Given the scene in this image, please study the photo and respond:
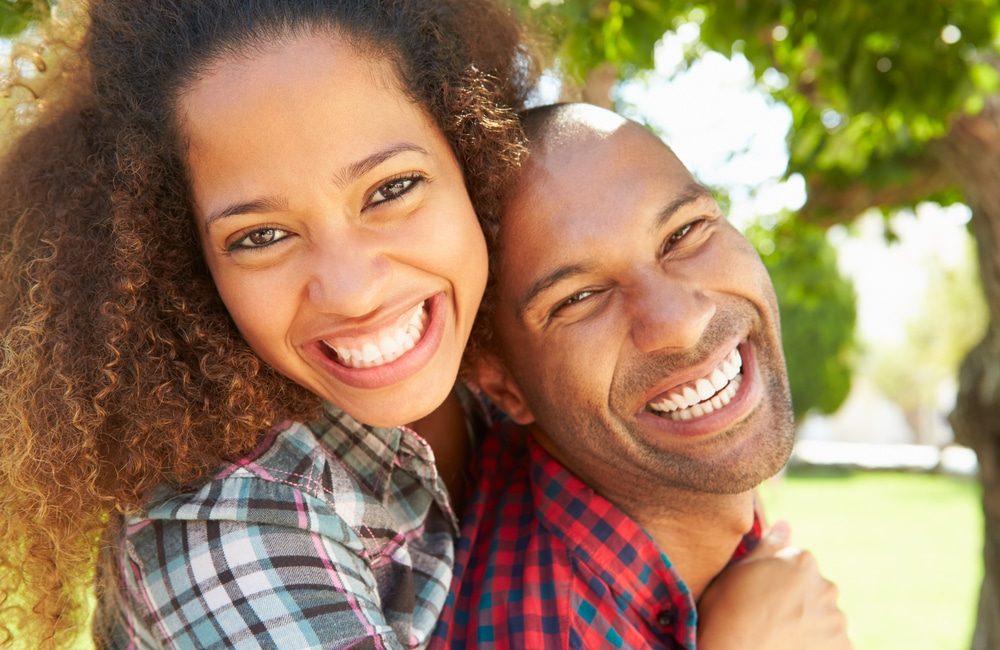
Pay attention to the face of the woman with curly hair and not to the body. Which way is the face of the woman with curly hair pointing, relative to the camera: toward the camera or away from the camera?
toward the camera

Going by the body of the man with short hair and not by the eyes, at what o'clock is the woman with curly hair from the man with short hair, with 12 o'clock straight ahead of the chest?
The woman with curly hair is roughly at 4 o'clock from the man with short hair.

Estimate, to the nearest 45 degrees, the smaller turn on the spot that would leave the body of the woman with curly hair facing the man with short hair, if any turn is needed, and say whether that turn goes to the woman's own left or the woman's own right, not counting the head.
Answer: approximately 45° to the woman's own left

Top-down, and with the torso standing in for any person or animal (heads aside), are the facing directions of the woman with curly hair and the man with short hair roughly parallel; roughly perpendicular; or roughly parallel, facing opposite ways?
roughly parallel

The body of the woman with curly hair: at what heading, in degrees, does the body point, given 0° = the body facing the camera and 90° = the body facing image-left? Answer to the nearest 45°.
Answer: approximately 315°

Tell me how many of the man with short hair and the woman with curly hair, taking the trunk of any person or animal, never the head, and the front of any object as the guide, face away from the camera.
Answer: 0

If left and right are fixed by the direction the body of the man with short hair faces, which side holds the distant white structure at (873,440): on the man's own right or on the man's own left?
on the man's own left

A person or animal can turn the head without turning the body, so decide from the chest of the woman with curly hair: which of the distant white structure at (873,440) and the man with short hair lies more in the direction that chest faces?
the man with short hair

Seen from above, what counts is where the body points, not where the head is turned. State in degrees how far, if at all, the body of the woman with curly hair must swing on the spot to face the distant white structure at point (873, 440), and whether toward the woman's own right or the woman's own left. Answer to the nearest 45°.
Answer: approximately 90° to the woman's own left

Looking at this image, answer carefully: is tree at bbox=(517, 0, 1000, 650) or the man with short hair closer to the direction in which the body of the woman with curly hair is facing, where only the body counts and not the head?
the man with short hair
